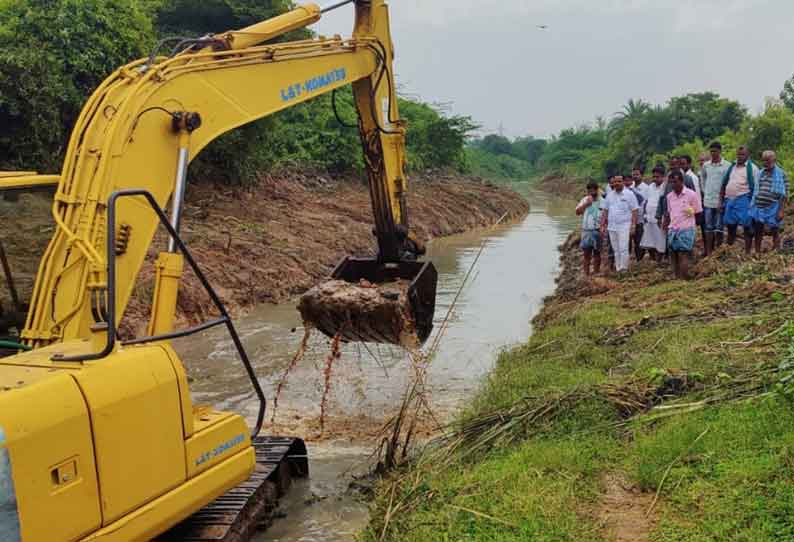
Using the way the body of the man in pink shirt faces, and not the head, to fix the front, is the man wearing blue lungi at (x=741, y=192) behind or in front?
behind

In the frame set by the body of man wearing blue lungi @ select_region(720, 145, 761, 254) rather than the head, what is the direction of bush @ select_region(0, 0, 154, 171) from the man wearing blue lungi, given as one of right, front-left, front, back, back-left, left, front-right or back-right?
front-right

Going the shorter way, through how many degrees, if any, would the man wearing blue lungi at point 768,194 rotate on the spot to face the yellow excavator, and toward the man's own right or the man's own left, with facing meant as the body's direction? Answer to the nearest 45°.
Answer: approximately 45° to the man's own left

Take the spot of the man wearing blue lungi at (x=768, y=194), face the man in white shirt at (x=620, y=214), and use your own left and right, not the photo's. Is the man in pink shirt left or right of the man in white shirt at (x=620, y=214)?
left

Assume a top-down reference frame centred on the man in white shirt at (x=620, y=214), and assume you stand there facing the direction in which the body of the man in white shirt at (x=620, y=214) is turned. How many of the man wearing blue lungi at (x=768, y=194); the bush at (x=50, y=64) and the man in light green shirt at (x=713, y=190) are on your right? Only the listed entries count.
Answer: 1

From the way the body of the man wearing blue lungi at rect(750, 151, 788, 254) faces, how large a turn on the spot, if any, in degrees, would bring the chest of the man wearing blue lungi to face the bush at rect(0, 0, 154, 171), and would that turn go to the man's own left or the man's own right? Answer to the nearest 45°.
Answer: approximately 45° to the man's own right

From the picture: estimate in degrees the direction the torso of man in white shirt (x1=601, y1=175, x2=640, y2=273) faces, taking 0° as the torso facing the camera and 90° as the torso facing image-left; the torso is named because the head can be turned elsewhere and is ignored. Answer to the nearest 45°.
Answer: approximately 0°

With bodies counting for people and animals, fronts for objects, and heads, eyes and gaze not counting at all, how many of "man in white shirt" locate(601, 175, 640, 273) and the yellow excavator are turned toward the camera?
1

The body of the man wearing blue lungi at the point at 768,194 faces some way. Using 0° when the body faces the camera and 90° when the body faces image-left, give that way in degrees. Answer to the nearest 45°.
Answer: approximately 45°

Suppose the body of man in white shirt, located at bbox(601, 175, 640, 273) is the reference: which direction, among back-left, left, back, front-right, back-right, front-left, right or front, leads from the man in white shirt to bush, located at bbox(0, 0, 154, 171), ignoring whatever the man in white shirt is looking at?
right

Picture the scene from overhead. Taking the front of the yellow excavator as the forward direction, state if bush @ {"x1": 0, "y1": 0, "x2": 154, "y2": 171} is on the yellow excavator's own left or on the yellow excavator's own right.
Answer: on the yellow excavator's own left
